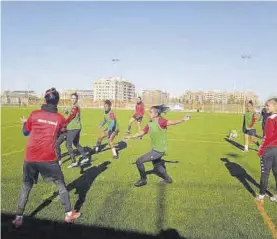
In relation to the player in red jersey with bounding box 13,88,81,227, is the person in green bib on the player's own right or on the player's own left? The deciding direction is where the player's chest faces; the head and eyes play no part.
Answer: on the player's own right

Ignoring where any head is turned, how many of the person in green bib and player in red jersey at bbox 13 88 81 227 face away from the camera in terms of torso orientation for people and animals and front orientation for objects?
1

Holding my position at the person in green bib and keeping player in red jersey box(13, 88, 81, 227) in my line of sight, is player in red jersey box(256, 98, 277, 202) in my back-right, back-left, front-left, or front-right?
back-left

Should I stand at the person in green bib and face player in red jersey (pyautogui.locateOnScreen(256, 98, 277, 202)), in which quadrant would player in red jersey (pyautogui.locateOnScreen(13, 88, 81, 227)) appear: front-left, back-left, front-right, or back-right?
back-right

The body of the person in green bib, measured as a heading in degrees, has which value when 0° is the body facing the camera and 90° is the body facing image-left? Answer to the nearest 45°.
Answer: approximately 45°

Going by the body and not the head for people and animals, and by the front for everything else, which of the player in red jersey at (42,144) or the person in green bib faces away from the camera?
the player in red jersey

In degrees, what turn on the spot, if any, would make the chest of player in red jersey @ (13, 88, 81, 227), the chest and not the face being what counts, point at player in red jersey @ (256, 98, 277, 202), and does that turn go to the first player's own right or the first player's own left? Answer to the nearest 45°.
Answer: approximately 90° to the first player's own right

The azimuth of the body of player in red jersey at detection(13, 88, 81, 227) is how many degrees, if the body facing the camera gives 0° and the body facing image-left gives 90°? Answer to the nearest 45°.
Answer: approximately 180°

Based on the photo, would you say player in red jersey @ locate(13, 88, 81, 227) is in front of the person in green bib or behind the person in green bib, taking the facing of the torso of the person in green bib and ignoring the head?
in front

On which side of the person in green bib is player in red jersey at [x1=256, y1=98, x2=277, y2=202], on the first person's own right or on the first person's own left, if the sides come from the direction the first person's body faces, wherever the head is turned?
on the first person's own left
